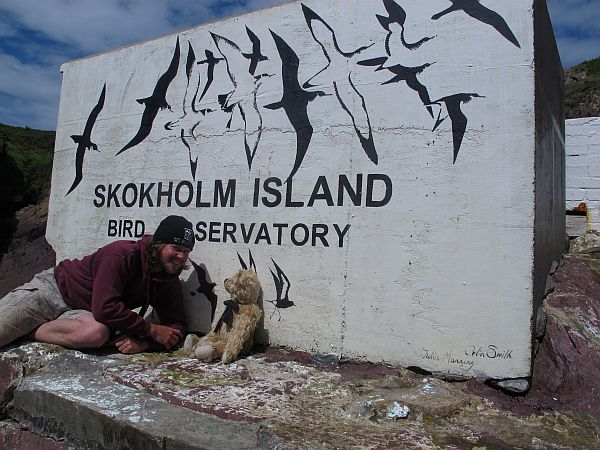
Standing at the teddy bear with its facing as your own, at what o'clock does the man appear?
The man is roughly at 12 o'clock from the teddy bear.

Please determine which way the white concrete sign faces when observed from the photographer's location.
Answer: facing the viewer and to the left of the viewer

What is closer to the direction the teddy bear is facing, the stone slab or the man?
the man

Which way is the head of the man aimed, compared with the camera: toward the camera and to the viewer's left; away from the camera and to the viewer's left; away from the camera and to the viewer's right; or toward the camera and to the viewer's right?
toward the camera and to the viewer's right

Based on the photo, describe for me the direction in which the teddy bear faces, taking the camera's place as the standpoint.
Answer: facing to the left of the viewer
